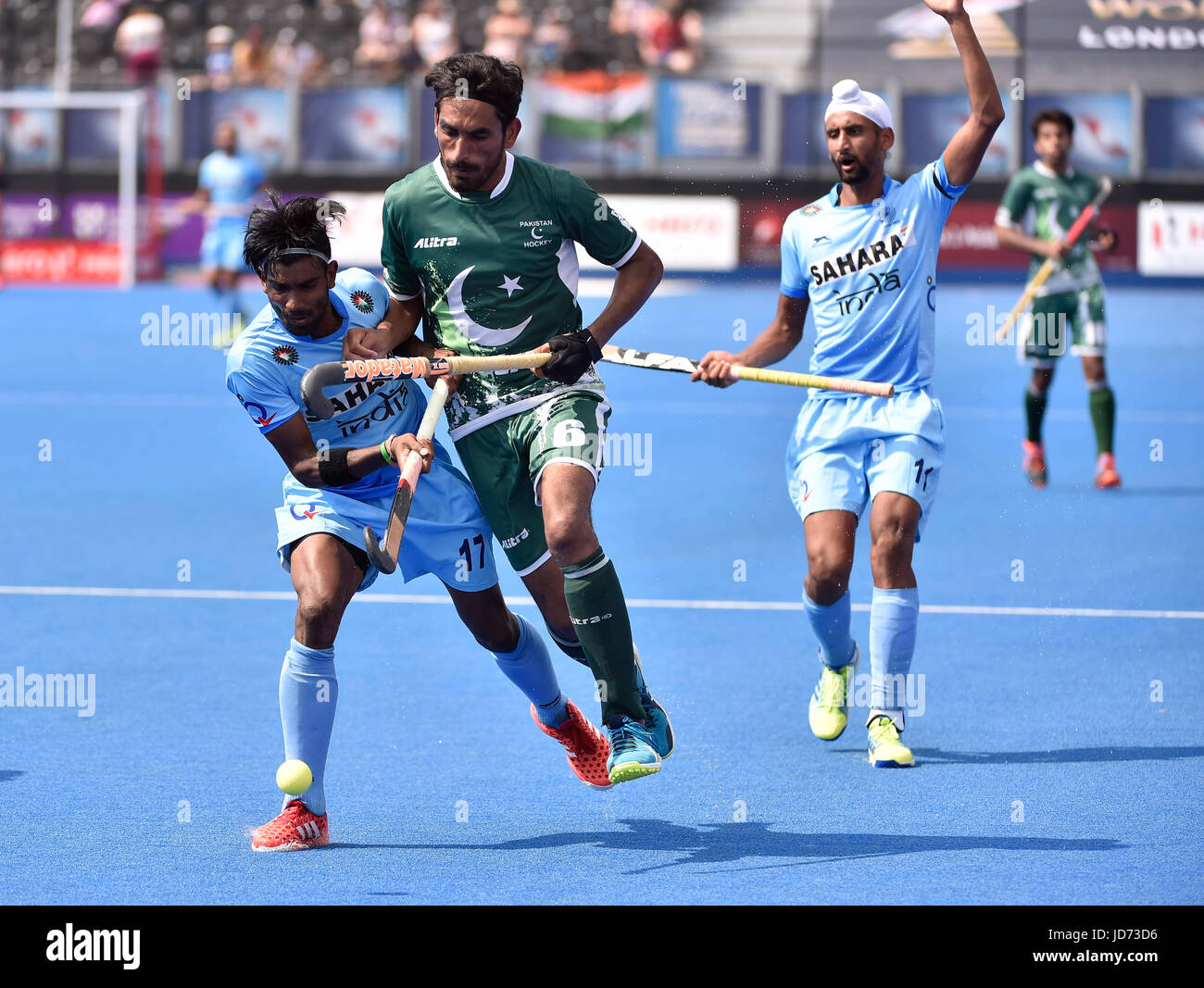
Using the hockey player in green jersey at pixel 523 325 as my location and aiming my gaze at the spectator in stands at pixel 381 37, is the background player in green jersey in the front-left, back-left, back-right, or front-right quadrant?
front-right

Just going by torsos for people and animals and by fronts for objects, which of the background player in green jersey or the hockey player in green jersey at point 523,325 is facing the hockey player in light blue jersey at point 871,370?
the background player in green jersey

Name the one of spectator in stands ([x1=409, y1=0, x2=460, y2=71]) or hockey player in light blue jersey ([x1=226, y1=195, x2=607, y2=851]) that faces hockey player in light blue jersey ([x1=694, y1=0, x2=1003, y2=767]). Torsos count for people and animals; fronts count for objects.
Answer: the spectator in stands

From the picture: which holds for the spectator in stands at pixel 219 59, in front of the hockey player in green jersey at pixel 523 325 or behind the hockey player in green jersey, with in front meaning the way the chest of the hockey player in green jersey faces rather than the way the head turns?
behind

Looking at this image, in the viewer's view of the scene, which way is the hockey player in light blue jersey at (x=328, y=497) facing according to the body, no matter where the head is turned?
toward the camera

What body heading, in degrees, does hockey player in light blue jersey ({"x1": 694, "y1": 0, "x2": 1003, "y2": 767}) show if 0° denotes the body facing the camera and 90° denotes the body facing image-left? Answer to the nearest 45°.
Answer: approximately 0°

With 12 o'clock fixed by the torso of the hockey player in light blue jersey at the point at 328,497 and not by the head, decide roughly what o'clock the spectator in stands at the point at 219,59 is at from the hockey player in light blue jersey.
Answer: The spectator in stands is roughly at 6 o'clock from the hockey player in light blue jersey.

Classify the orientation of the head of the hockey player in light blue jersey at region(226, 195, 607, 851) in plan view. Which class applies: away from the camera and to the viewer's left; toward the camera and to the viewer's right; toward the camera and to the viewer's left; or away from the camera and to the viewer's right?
toward the camera and to the viewer's left

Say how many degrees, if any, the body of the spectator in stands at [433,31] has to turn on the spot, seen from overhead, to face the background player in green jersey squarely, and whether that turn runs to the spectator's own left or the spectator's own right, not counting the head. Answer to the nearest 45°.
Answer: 0° — they already face them

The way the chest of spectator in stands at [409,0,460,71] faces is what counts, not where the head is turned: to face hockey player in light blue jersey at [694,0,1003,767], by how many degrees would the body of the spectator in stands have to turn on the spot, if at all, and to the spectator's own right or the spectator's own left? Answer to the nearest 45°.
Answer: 0° — they already face them

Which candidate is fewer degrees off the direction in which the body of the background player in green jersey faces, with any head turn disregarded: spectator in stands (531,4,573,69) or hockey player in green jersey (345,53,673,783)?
the hockey player in green jersey

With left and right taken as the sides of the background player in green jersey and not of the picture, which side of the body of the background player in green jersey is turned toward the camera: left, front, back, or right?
front

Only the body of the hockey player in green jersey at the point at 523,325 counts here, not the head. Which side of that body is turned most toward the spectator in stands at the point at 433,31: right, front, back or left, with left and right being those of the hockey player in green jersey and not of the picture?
back

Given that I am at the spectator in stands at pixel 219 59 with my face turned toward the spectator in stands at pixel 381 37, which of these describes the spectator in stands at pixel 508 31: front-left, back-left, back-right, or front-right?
front-right
